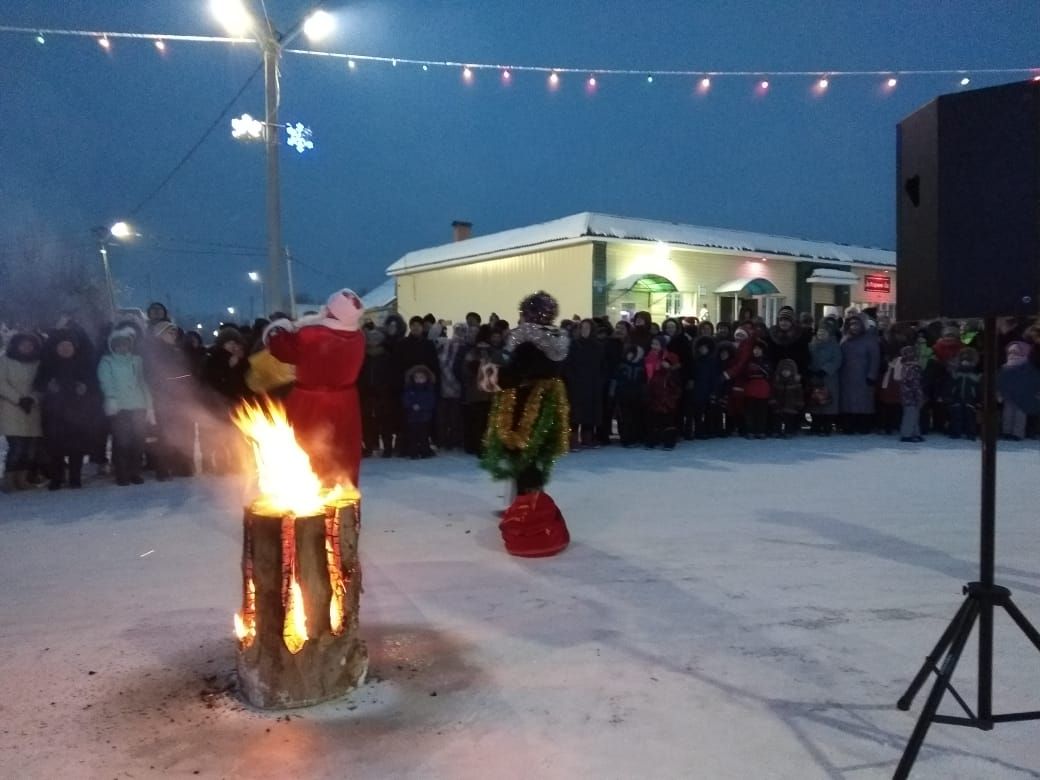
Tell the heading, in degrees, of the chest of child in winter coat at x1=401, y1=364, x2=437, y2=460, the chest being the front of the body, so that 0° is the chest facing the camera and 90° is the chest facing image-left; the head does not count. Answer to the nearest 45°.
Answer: approximately 0°

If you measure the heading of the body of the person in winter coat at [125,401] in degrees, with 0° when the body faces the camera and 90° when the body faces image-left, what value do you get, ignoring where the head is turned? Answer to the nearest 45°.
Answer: approximately 0°

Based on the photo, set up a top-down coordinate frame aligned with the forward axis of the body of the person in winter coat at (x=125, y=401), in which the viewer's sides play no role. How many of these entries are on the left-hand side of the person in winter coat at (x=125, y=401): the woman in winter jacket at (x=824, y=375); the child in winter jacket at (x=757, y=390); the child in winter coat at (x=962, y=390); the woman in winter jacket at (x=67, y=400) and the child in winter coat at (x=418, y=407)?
4

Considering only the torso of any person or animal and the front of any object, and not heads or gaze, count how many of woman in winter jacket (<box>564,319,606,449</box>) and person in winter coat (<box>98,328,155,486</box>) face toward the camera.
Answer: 2

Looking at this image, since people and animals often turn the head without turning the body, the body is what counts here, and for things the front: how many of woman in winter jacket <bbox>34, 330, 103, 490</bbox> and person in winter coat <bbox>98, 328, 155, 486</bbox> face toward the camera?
2

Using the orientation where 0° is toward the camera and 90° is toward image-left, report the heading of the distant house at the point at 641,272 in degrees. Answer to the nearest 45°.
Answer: approximately 315°

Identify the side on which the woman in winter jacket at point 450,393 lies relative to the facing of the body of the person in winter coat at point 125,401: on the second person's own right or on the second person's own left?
on the second person's own left

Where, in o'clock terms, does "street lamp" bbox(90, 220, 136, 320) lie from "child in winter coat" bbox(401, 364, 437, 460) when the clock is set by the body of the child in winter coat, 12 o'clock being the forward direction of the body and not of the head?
The street lamp is roughly at 5 o'clock from the child in winter coat.
